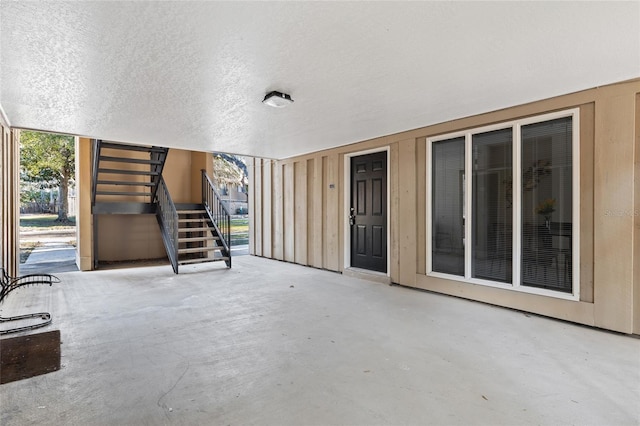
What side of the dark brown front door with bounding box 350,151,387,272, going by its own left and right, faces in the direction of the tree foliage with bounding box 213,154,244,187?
right

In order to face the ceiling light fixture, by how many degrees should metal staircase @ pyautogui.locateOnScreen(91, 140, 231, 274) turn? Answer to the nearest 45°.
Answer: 0° — it already faces it

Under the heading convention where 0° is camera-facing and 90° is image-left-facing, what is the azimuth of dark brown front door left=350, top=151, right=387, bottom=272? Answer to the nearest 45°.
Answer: approximately 45°

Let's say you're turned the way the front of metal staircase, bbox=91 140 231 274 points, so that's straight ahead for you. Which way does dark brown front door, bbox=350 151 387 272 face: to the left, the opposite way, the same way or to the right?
to the right

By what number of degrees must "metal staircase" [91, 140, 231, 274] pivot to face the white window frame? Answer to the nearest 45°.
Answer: approximately 45° to its left

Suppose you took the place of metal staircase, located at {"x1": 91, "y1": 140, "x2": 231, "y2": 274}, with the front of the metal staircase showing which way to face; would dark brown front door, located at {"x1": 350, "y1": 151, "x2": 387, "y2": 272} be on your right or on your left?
on your left

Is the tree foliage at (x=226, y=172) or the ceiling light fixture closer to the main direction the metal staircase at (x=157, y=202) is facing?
the ceiling light fixture

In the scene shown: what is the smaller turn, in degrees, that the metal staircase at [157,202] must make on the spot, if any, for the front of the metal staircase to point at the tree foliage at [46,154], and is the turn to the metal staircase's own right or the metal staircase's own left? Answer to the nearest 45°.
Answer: approximately 135° to the metal staircase's own right

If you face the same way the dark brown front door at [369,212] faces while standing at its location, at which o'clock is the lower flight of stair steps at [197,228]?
The lower flight of stair steps is roughly at 2 o'clock from the dark brown front door.
